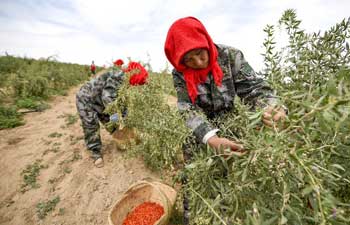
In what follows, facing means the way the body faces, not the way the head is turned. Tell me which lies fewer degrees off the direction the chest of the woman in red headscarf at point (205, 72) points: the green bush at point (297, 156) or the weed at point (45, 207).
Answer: the green bush

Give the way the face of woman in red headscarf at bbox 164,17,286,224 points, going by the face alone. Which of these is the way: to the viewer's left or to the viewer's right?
to the viewer's right

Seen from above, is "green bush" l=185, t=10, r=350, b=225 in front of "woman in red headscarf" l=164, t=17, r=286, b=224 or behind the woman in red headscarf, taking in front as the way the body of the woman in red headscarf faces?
in front

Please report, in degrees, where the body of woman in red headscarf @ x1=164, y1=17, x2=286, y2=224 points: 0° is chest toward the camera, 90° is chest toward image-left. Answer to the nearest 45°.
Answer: approximately 315°

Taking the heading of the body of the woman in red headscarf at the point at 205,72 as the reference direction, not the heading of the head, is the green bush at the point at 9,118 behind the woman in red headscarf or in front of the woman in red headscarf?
behind
